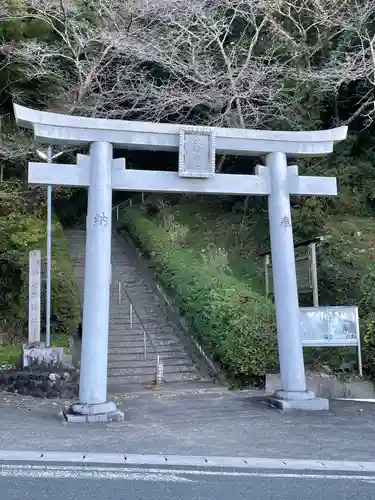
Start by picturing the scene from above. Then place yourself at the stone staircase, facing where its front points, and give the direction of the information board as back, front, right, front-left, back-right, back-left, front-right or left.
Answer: front-left

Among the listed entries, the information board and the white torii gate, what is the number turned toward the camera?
2

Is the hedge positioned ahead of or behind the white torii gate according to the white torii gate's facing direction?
behind

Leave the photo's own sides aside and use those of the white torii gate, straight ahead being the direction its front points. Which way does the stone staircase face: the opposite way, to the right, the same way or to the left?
the same way

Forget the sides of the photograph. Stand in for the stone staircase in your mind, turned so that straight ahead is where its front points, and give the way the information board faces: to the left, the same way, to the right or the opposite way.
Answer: the same way

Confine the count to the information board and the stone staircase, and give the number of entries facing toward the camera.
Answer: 2

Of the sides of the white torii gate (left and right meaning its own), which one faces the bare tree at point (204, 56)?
back

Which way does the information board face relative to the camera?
toward the camera

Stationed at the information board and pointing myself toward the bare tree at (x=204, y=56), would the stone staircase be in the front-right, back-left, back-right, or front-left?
front-left

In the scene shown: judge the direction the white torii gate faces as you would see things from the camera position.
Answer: facing the viewer

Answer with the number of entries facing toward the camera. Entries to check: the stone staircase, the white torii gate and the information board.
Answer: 3

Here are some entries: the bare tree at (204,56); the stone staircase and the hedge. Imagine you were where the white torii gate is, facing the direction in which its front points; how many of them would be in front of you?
0

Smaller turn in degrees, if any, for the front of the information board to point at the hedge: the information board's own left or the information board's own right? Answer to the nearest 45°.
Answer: approximately 135° to the information board's own right

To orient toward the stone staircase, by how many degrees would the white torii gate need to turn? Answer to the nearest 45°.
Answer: approximately 180°

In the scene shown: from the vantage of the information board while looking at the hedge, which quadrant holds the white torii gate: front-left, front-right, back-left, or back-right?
front-left
